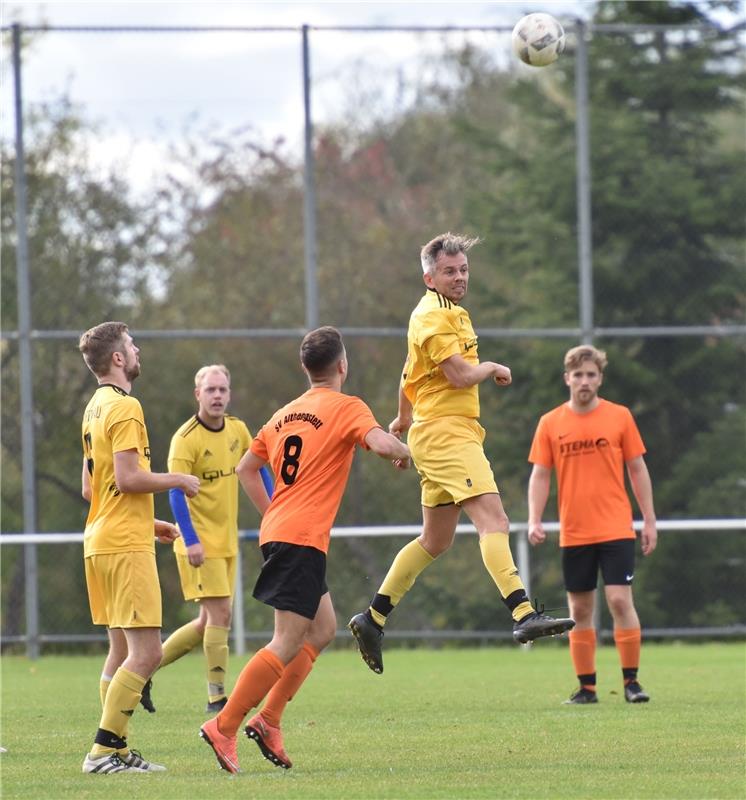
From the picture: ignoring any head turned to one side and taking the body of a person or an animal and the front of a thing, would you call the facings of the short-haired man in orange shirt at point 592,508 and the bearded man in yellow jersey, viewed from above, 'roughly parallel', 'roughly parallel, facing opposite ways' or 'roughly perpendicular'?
roughly perpendicular

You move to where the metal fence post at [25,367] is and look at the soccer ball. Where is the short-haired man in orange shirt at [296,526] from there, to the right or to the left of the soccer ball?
right

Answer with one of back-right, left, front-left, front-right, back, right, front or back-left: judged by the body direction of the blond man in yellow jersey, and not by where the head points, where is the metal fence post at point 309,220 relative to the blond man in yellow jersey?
back-left

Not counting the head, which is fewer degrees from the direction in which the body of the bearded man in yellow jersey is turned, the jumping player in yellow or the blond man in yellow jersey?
the jumping player in yellow

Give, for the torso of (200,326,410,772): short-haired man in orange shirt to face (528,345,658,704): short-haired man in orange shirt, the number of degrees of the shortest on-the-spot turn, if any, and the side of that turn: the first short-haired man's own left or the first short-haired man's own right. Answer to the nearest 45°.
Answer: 0° — they already face them

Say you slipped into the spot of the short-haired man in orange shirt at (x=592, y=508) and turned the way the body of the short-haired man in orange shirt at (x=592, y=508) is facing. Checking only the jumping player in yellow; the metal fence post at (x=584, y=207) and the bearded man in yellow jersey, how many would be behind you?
1

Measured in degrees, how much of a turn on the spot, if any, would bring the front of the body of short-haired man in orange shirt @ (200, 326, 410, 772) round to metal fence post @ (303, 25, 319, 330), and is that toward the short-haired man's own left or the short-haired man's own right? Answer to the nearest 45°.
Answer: approximately 45° to the short-haired man's own left

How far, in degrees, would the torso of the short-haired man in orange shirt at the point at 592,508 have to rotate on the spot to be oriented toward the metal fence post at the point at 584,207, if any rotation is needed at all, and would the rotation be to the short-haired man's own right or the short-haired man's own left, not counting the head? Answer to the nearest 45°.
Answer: approximately 180°

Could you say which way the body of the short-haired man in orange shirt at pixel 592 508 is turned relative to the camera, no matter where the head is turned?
toward the camera

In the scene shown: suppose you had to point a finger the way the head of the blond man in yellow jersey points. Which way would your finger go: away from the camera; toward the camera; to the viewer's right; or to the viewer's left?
toward the camera

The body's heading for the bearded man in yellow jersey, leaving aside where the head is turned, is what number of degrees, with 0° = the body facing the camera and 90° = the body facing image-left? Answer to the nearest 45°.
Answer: approximately 270°

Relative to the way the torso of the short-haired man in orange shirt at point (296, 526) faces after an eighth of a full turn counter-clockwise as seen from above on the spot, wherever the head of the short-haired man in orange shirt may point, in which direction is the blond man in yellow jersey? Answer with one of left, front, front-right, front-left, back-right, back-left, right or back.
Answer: front

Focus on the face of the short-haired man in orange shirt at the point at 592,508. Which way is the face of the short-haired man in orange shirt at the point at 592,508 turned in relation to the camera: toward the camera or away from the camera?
toward the camera
